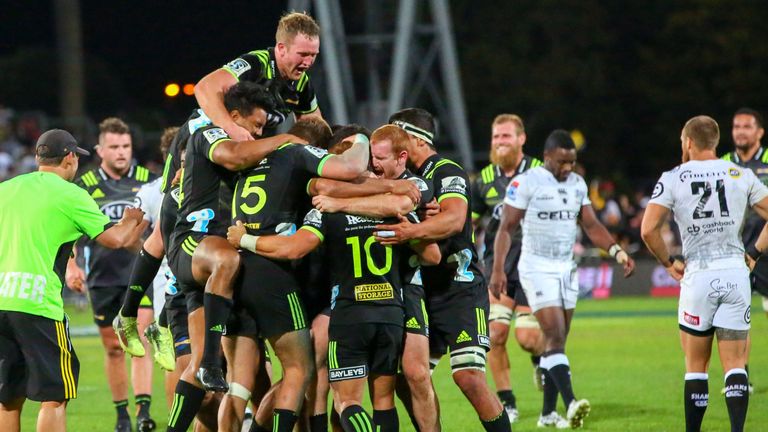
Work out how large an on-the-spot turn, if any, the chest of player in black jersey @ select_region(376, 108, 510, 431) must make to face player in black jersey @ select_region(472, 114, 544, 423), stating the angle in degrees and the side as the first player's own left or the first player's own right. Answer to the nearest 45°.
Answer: approximately 90° to the first player's own right

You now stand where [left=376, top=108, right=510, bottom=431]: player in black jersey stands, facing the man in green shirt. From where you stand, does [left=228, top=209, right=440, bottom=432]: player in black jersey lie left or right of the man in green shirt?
left

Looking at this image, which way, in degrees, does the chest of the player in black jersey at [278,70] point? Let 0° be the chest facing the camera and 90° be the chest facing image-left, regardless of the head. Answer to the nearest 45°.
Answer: approximately 315°

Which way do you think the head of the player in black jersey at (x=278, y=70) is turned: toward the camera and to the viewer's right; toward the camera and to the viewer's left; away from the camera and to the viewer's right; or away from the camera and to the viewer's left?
toward the camera and to the viewer's right

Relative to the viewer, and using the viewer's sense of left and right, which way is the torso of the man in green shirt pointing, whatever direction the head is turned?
facing away from the viewer and to the right of the viewer

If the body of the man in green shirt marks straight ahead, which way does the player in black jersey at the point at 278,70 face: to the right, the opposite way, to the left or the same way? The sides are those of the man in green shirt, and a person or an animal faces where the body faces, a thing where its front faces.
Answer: to the right

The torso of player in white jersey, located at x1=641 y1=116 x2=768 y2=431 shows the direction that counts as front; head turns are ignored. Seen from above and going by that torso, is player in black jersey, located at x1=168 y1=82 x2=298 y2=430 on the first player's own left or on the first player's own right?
on the first player's own left

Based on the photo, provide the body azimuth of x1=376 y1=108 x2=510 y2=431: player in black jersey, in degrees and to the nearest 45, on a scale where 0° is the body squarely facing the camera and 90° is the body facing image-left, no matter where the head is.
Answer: approximately 90°

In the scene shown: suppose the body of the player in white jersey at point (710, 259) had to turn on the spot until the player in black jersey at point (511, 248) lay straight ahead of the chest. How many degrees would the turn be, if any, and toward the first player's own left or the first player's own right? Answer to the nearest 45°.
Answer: approximately 45° to the first player's own left

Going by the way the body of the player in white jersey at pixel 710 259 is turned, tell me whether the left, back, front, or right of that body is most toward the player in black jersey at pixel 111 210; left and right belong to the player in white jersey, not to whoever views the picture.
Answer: left

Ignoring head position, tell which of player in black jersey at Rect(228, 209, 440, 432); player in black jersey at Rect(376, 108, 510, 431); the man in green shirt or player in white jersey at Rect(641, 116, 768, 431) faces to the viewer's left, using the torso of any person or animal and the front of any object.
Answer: player in black jersey at Rect(376, 108, 510, 431)

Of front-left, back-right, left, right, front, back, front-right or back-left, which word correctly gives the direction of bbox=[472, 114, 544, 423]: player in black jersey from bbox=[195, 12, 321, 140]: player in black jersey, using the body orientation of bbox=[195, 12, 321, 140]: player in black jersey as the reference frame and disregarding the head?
left
